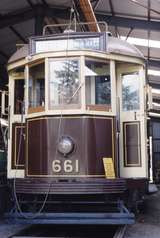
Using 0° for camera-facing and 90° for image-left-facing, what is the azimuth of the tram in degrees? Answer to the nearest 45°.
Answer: approximately 0°
